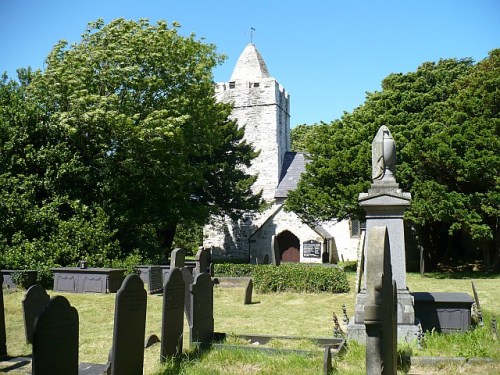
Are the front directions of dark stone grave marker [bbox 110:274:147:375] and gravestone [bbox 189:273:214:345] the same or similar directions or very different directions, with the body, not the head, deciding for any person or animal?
same or similar directions

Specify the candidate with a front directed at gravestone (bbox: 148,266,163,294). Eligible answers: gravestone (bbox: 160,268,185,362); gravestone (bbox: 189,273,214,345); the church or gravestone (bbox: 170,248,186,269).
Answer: the church

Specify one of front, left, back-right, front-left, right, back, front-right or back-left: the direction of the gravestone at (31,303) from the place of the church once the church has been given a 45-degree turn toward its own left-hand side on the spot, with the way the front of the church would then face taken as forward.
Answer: front-right

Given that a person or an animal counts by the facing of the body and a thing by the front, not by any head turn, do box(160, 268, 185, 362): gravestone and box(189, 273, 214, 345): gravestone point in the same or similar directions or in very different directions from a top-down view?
same or similar directions

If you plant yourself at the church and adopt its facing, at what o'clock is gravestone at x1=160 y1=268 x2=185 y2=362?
The gravestone is roughly at 12 o'clock from the church.

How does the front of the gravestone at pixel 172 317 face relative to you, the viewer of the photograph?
facing the viewer and to the right of the viewer

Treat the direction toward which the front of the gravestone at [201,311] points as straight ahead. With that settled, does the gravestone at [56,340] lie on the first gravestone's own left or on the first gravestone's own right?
on the first gravestone's own right

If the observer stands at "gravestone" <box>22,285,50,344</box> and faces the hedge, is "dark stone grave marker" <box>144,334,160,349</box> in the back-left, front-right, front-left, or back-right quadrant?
front-right

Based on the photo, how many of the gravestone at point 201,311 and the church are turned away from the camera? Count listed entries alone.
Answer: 0

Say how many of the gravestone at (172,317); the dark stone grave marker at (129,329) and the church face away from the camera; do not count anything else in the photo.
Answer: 0

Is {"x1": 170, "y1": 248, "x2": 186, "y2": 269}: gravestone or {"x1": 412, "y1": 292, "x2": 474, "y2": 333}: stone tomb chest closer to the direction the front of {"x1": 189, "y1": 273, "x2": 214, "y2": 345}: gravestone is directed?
the stone tomb chest

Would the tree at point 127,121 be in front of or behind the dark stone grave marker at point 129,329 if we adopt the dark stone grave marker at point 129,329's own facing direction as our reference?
behind

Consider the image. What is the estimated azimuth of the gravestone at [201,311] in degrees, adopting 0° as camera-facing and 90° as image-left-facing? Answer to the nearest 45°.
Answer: approximately 315°

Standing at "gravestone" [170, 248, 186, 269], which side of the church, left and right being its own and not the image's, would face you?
front

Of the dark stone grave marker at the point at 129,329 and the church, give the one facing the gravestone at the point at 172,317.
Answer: the church

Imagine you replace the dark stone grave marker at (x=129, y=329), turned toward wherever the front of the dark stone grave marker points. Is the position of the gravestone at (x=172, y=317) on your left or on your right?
on your left

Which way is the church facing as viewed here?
toward the camera
